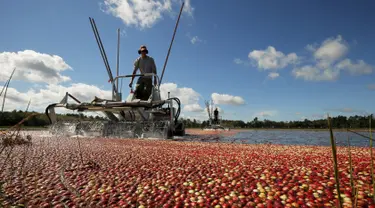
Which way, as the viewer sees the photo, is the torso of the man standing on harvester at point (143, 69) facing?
toward the camera
